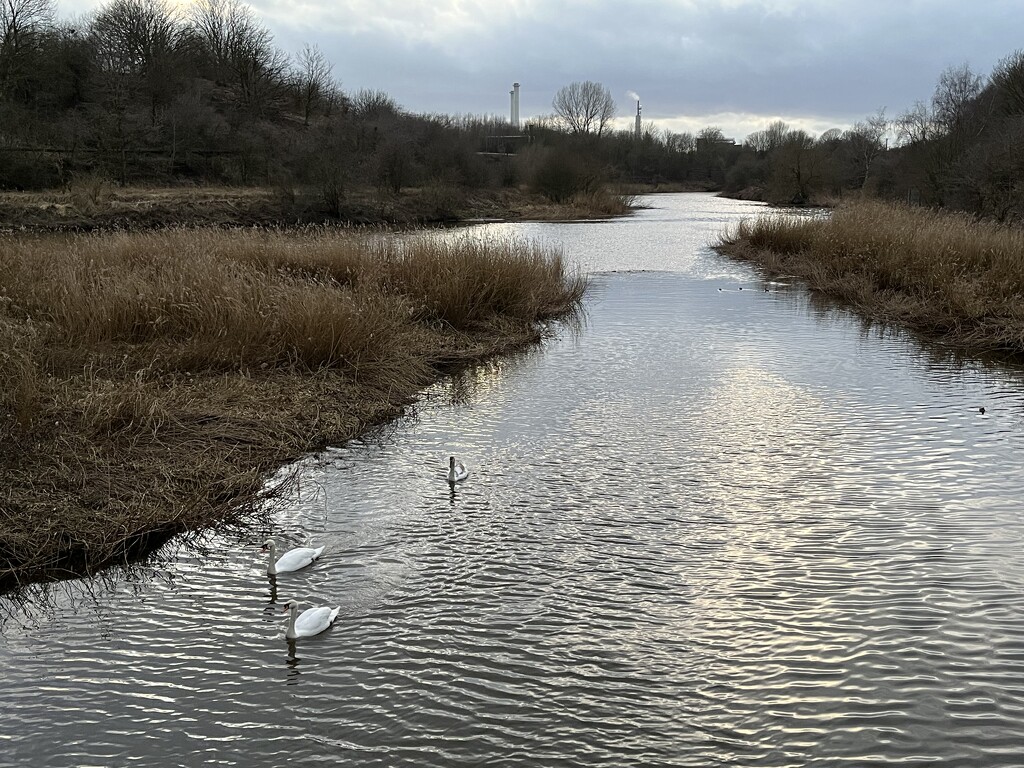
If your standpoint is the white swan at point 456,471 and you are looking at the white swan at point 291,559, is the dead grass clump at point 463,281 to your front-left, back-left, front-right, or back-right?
back-right

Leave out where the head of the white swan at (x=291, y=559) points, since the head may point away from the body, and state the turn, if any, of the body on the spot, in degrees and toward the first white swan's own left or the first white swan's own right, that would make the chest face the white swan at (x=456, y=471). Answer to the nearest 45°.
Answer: approximately 135° to the first white swan's own right

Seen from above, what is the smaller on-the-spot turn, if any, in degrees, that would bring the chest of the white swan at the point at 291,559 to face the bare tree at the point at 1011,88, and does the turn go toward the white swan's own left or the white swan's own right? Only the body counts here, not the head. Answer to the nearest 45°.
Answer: approximately 135° to the white swan's own right

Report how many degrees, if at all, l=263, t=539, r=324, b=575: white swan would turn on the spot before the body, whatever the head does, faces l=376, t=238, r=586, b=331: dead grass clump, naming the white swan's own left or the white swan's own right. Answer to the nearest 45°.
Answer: approximately 90° to the white swan's own right

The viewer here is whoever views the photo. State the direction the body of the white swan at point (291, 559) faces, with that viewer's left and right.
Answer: facing to the left of the viewer

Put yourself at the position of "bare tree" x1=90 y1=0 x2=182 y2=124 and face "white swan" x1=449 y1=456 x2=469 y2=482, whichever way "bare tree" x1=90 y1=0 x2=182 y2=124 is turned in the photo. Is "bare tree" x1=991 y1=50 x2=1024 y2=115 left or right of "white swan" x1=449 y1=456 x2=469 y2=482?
left

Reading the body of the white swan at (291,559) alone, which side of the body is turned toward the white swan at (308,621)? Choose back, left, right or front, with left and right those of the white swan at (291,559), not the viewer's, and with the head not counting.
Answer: left

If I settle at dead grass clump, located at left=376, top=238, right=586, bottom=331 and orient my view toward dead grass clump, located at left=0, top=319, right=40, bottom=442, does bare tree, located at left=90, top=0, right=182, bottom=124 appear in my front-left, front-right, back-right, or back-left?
back-right

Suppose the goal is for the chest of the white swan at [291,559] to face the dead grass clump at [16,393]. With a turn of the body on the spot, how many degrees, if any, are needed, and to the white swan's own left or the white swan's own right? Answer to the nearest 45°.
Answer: approximately 45° to the white swan's own right

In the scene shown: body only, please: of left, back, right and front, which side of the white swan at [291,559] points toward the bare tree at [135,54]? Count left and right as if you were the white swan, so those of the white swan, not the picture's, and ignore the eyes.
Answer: right
